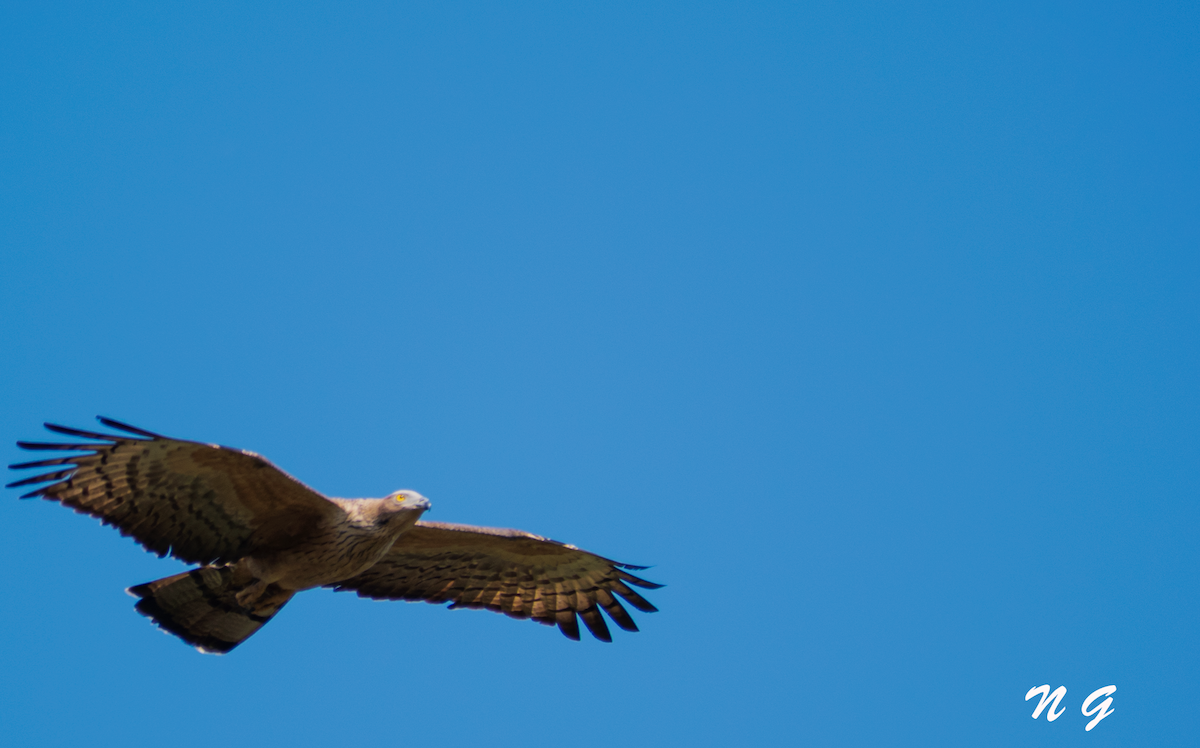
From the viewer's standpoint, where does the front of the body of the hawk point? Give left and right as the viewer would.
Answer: facing the viewer and to the right of the viewer
